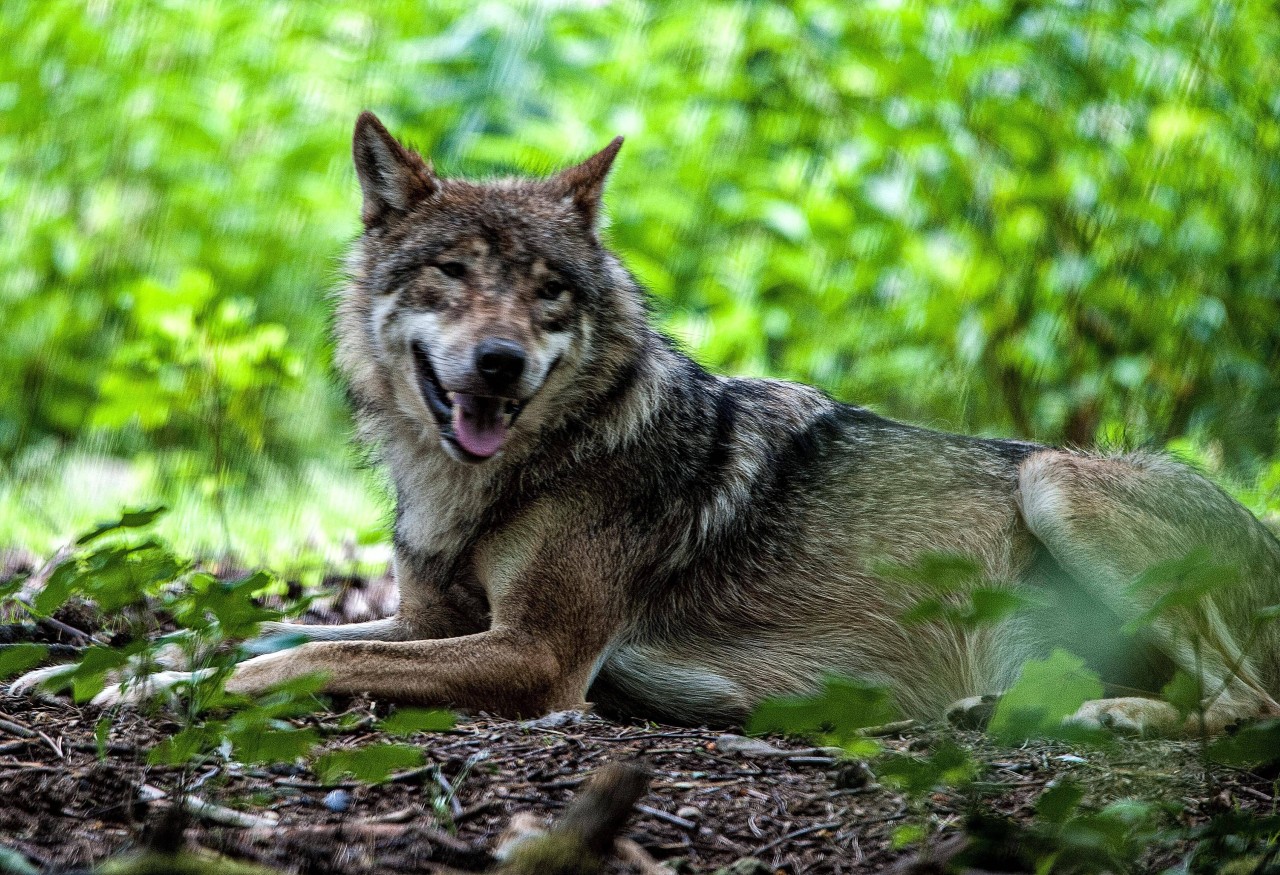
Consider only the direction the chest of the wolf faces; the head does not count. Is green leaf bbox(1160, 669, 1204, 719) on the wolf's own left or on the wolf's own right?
on the wolf's own left

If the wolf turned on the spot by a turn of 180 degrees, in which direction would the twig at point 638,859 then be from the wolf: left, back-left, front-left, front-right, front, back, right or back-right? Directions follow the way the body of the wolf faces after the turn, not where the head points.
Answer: right

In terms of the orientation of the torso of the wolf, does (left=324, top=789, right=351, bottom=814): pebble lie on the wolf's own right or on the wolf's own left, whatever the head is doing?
on the wolf's own left

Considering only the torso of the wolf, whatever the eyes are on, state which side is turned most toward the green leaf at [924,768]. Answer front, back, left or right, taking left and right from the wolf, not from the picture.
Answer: left

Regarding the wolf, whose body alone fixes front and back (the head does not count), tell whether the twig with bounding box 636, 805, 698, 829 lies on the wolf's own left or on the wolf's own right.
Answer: on the wolf's own left

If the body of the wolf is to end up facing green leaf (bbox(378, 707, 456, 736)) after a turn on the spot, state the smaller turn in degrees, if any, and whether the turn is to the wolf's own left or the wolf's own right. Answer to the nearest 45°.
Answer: approximately 90° to the wolf's own left

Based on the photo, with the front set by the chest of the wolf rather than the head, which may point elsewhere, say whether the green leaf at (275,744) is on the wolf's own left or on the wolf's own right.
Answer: on the wolf's own left

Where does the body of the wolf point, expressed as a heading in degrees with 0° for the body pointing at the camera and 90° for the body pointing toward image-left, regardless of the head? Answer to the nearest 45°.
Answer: approximately 90°

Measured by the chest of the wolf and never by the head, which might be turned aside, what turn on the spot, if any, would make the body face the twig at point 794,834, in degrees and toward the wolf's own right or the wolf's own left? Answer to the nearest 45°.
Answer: approximately 90° to the wolf's own left
